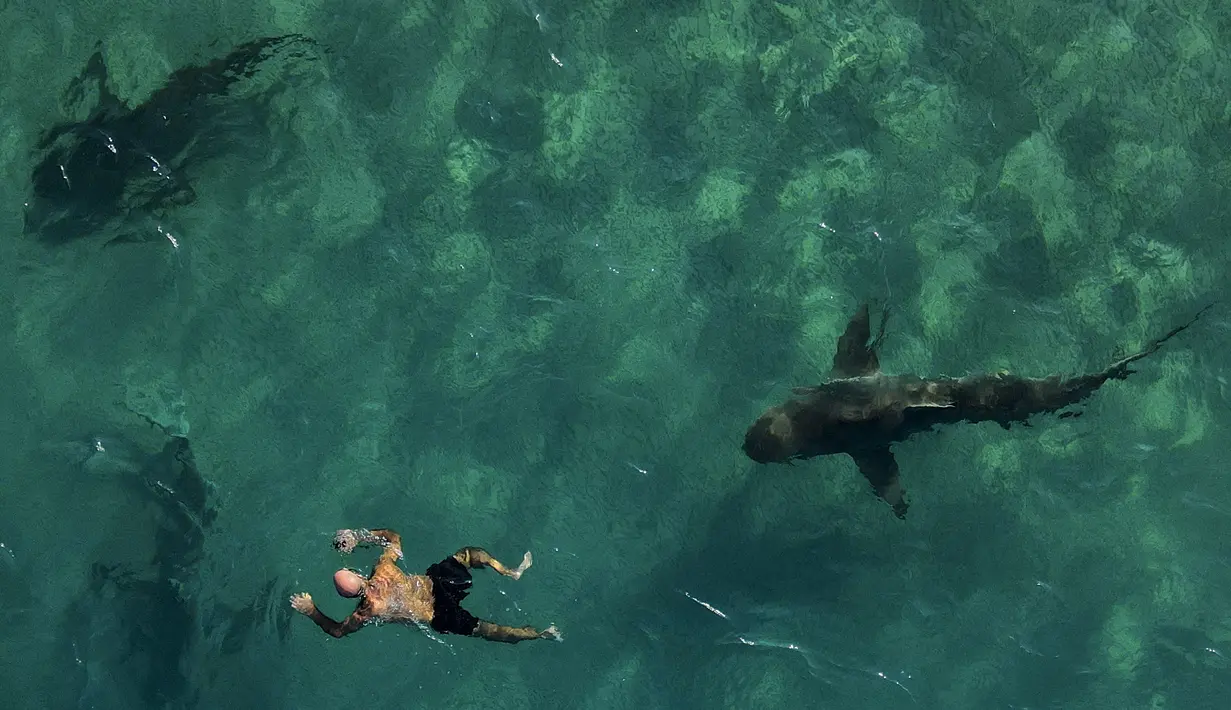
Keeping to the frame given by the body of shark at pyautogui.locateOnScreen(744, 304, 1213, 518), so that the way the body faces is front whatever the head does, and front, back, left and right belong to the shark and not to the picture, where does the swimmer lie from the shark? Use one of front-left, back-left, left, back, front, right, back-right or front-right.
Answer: front-left

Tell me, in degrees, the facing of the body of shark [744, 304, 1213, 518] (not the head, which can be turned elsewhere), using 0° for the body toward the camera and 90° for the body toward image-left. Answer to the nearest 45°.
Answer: approximately 90°
